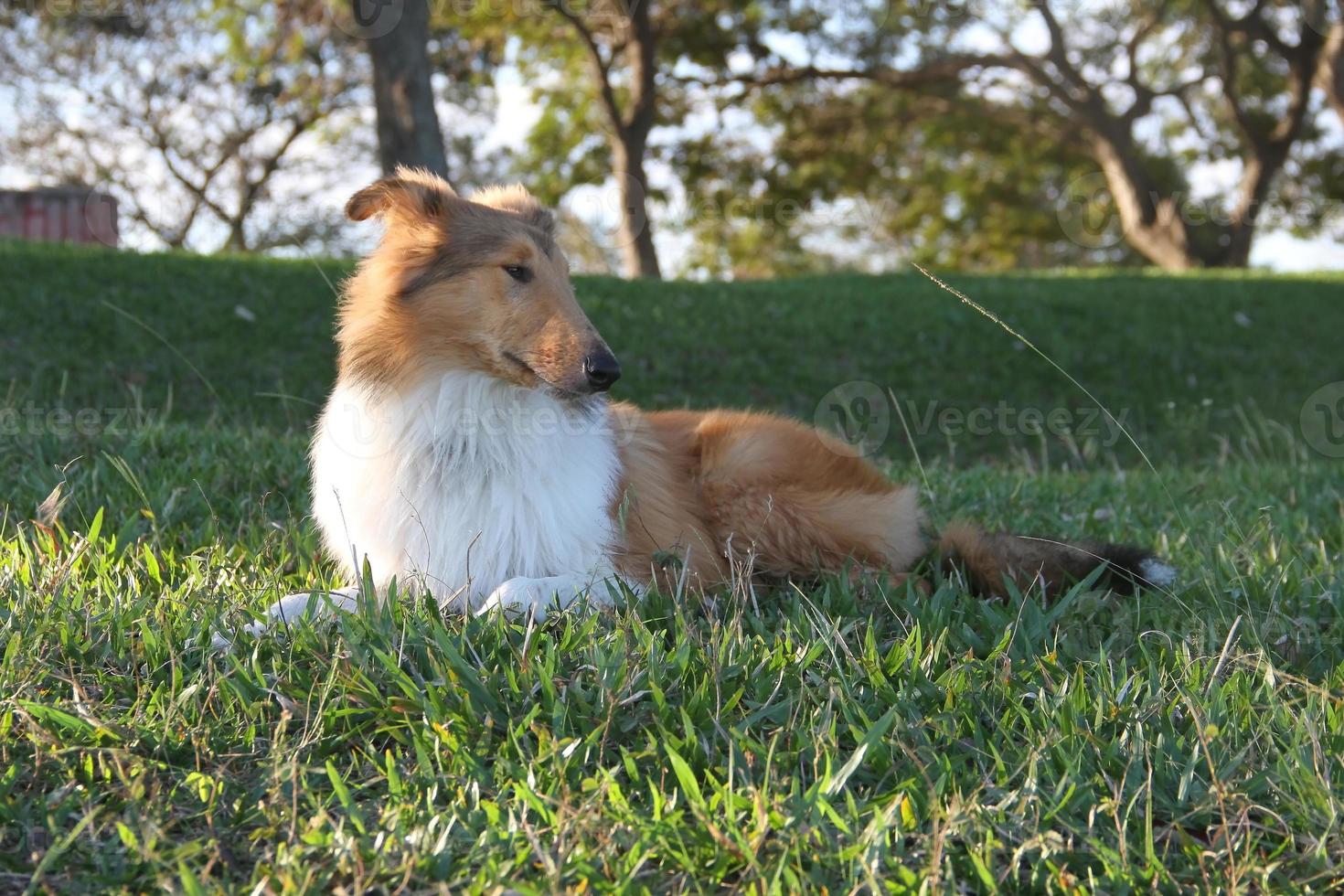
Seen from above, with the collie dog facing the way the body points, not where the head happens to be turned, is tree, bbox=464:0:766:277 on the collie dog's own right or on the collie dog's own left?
on the collie dog's own right

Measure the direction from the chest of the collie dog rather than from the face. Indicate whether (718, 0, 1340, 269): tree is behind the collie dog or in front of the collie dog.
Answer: behind

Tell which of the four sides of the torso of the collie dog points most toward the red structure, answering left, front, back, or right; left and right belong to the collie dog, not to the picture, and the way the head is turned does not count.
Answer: right

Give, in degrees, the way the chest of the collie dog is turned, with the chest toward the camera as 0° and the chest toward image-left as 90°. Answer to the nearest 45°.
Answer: approximately 45°

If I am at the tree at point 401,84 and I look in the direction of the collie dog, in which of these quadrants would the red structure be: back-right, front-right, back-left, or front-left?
back-right

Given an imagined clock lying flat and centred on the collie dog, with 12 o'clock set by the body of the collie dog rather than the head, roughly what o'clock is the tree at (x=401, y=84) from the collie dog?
The tree is roughly at 4 o'clock from the collie dog.
